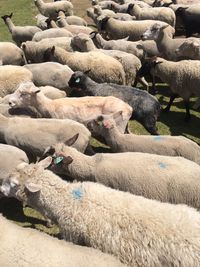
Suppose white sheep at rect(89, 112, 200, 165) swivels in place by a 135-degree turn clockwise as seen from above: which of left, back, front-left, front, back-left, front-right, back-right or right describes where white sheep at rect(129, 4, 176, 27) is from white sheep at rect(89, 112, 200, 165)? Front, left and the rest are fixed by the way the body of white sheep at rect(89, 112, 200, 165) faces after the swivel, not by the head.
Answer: front-left

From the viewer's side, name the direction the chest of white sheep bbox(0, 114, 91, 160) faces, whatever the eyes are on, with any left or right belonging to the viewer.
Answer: facing to the left of the viewer

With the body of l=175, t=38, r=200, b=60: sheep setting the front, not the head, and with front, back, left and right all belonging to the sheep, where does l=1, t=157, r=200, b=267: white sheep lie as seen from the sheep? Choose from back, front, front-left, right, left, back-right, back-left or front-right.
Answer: left

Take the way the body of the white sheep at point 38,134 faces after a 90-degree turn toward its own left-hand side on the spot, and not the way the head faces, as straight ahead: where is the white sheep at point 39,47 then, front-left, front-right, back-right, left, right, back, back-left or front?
back

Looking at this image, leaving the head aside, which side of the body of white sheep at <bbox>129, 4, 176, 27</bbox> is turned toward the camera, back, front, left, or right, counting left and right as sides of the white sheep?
left

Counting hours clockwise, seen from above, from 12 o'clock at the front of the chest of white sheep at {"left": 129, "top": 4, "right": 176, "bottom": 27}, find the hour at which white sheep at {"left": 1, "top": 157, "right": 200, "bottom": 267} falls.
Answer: white sheep at {"left": 1, "top": 157, "right": 200, "bottom": 267} is roughly at 9 o'clock from white sheep at {"left": 129, "top": 4, "right": 176, "bottom": 27}.

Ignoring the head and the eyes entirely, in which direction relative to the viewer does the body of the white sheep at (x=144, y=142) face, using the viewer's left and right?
facing to the left of the viewer

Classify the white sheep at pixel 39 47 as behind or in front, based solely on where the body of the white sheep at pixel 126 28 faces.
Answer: in front

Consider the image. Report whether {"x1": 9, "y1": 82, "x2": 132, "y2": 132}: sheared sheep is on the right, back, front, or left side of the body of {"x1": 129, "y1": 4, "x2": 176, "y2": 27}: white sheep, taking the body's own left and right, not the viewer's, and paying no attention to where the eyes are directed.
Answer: left

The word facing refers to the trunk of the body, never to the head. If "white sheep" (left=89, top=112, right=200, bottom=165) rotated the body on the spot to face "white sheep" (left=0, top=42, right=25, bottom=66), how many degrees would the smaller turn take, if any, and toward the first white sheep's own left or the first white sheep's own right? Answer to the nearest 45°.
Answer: approximately 45° to the first white sheep's own right

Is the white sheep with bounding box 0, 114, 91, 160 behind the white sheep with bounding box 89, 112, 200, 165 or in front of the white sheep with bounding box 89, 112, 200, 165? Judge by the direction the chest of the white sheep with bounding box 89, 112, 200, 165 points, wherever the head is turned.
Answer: in front

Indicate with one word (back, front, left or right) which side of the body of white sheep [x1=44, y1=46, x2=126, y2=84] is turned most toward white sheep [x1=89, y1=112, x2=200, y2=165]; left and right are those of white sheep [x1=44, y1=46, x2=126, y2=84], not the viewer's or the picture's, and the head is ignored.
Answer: left

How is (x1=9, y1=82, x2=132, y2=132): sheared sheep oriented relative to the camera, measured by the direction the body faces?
to the viewer's left

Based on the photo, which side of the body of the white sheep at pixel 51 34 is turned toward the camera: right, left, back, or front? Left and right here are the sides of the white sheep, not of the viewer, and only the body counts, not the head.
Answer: left

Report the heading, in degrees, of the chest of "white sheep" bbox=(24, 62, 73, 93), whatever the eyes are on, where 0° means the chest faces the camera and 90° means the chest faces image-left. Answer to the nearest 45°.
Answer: approximately 90°
